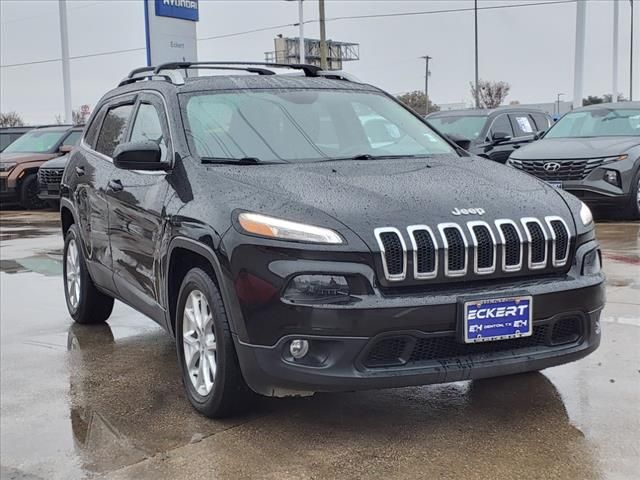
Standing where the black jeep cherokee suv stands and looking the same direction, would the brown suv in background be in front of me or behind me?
behind

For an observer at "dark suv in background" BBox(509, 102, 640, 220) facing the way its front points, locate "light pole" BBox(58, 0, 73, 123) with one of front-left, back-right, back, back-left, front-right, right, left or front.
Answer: right

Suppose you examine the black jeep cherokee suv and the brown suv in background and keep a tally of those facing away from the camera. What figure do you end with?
0

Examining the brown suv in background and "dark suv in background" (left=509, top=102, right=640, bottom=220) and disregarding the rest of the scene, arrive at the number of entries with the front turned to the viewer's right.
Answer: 0

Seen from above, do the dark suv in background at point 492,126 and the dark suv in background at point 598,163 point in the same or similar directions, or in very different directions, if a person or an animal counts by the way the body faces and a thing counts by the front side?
same or similar directions

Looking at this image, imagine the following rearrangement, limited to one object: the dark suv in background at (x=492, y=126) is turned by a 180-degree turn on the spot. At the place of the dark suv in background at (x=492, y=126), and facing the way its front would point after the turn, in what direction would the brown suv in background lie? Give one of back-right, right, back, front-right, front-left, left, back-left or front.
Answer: back-left

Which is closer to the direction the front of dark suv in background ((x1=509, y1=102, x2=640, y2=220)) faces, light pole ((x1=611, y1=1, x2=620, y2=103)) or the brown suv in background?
the brown suv in background

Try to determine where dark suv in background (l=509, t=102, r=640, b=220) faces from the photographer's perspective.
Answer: facing the viewer and to the left of the viewer

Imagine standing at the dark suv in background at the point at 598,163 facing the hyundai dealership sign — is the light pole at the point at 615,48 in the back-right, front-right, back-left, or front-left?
front-right

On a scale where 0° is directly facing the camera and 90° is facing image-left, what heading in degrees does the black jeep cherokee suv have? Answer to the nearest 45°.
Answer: approximately 315°

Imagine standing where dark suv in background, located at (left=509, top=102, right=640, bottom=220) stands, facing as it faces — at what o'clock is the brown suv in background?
The brown suv in background is roughly at 2 o'clock from the dark suv in background.

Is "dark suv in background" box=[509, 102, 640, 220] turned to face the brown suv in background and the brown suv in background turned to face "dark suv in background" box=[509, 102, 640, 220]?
no

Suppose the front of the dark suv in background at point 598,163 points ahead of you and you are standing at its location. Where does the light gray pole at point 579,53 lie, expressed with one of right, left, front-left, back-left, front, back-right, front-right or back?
back-right

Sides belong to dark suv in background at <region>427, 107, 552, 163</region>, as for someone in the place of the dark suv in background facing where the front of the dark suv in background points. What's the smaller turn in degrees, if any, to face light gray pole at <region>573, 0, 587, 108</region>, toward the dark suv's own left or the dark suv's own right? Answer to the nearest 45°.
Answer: approximately 135° to the dark suv's own right

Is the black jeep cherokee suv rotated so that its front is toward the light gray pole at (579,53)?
no
